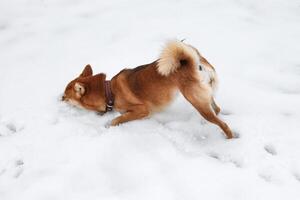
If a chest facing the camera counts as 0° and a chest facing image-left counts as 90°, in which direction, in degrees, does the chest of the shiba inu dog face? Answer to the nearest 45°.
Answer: approximately 90°
